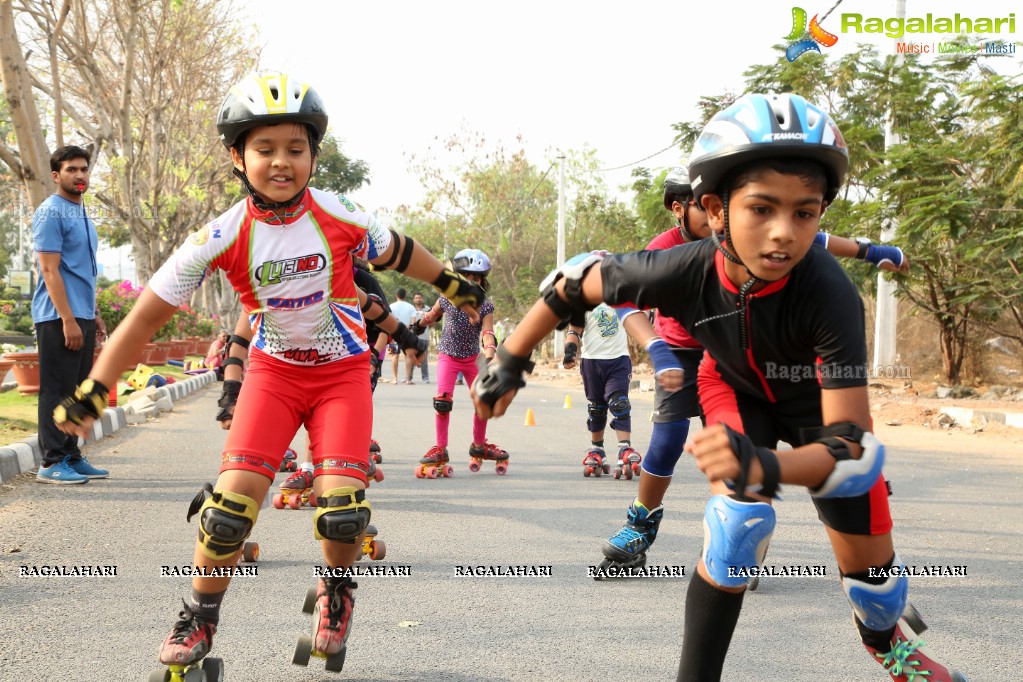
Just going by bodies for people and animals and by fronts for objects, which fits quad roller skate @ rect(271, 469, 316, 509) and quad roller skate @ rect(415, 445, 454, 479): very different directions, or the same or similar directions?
same or similar directions

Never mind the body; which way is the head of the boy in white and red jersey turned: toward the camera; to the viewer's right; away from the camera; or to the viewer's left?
toward the camera

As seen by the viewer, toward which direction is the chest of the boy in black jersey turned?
toward the camera

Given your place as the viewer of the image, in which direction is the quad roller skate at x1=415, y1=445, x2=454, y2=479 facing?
facing the viewer and to the left of the viewer

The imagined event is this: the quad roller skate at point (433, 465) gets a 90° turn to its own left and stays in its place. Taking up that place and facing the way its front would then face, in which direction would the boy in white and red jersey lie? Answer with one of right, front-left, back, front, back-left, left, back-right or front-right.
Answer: front-right

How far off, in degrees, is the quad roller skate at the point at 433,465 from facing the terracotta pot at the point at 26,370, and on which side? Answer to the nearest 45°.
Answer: approximately 90° to its right

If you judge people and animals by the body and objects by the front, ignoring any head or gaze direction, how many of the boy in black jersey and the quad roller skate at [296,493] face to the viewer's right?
0

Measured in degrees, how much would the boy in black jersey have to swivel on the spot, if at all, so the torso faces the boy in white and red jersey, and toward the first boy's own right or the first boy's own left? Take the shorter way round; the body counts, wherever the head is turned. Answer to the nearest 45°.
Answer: approximately 90° to the first boy's own right

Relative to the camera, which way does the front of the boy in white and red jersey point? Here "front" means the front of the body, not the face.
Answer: toward the camera

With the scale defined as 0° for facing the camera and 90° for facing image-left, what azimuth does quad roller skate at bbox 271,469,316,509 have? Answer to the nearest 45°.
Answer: approximately 45°

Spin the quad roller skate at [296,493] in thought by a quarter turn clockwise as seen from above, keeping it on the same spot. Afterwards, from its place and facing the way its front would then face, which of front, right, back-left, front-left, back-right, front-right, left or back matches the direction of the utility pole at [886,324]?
right
